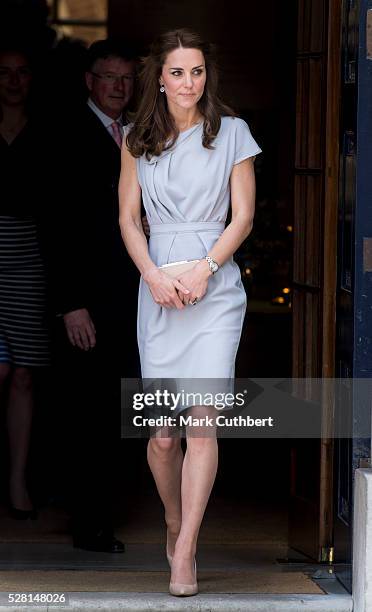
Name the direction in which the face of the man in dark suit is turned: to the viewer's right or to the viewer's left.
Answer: to the viewer's right

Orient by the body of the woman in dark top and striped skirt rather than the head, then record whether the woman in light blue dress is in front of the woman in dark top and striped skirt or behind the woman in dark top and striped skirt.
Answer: in front

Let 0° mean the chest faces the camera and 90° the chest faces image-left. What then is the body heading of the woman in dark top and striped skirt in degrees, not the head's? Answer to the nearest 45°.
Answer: approximately 0°

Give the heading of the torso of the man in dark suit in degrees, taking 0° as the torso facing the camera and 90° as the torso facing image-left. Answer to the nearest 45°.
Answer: approximately 315°

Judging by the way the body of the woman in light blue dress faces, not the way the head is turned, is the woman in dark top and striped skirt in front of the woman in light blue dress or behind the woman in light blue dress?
behind

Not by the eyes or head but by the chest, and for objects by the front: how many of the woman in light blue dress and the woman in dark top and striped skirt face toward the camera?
2
